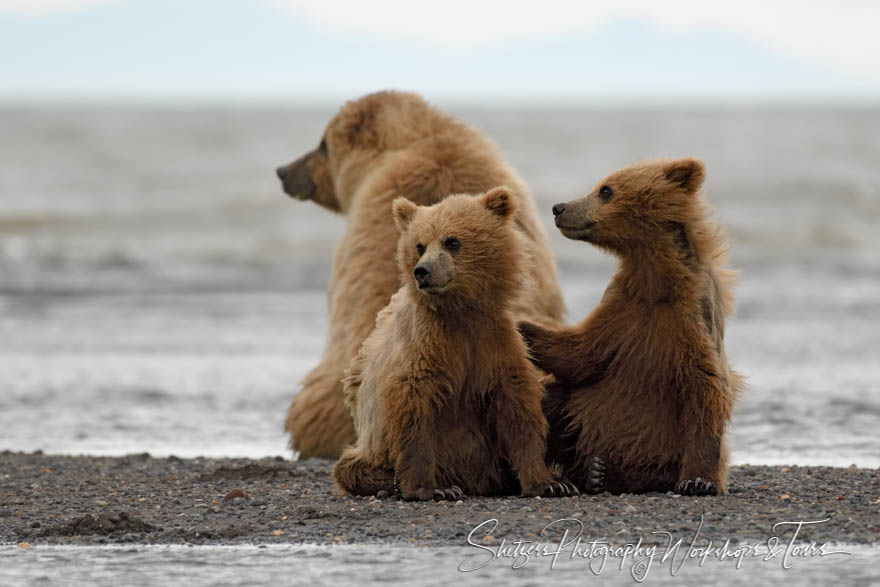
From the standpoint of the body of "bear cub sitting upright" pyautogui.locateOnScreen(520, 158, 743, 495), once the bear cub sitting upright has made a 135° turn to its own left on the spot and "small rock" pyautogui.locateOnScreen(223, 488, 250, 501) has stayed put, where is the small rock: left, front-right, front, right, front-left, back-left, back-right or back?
back

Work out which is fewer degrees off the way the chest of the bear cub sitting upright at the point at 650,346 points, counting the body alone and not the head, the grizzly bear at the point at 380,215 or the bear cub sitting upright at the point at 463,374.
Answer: the bear cub sitting upright

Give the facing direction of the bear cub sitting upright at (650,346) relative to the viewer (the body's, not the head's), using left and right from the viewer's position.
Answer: facing the viewer and to the left of the viewer

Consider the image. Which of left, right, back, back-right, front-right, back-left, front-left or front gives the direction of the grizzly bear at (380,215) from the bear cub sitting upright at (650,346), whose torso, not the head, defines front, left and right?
right

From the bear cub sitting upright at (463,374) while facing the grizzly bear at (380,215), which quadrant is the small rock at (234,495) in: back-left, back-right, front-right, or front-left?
front-left

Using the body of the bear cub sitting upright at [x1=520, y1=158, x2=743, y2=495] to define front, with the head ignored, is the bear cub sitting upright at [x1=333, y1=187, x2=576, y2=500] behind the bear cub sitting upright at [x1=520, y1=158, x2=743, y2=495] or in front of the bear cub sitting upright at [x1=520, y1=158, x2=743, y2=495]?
in front
